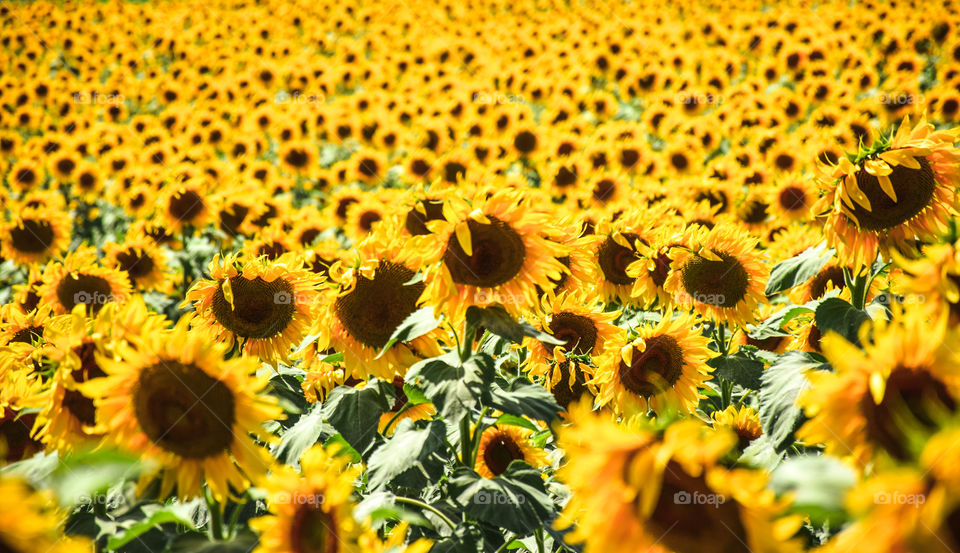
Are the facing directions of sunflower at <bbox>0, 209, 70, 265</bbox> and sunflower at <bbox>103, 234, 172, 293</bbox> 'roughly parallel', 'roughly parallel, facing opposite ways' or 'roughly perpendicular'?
roughly parallel

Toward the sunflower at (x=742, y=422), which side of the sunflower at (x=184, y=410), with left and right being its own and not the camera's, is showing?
left

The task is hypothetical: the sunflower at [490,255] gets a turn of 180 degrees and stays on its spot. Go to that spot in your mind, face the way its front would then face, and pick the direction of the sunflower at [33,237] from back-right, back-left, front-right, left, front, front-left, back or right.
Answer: front-left

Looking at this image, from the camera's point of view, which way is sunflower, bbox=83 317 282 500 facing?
toward the camera

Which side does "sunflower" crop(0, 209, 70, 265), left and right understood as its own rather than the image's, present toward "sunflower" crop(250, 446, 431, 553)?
front

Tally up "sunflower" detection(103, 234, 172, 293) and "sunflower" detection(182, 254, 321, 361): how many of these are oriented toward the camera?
2

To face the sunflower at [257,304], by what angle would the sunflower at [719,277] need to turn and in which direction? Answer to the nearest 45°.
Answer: approximately 45° to its right

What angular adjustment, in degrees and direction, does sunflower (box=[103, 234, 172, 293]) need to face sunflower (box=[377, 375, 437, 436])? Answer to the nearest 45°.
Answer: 0° — it already faces it

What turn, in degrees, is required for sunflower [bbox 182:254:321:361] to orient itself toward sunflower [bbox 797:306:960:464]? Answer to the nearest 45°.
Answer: approximately 45° to its left

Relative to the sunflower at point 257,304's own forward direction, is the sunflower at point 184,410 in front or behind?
in front

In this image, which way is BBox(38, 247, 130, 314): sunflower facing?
toward the camera

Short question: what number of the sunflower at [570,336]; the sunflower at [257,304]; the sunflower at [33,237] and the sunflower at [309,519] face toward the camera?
4

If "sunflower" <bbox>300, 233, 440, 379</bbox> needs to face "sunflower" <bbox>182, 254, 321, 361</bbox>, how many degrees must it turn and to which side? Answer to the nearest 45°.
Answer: approximately 135° to its right

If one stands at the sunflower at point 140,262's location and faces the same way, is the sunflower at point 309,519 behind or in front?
in front

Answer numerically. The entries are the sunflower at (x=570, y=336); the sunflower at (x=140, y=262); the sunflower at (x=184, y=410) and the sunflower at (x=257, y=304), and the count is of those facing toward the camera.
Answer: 4

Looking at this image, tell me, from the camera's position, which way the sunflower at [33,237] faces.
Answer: facing the viewer

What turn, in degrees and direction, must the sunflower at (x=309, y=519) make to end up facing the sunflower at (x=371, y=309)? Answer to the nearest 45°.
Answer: approximately 180°

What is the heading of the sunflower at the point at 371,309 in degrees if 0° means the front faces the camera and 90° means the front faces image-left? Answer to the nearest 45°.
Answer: approximately 0°

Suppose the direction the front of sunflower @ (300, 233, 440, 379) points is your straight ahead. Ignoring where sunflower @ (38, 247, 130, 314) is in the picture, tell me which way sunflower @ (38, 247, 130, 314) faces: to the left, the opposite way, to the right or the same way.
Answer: the same way
